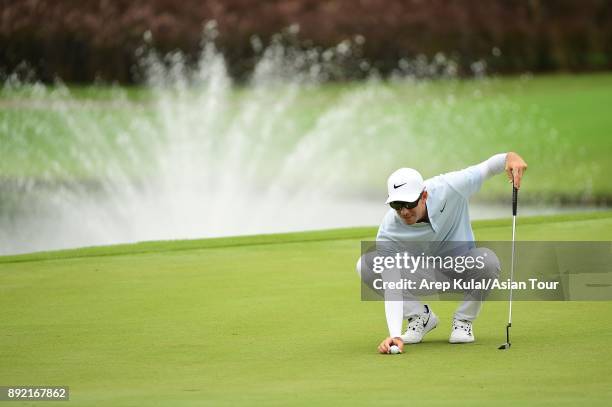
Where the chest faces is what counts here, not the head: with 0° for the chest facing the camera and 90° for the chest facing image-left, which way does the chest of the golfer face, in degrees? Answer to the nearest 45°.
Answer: approximately 0°

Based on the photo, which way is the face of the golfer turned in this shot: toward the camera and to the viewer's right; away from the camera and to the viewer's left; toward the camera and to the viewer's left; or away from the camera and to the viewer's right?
toward the camera and to the viewer's left
